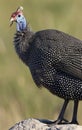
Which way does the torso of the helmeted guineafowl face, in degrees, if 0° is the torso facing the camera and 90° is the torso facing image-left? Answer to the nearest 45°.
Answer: approximately 90°
